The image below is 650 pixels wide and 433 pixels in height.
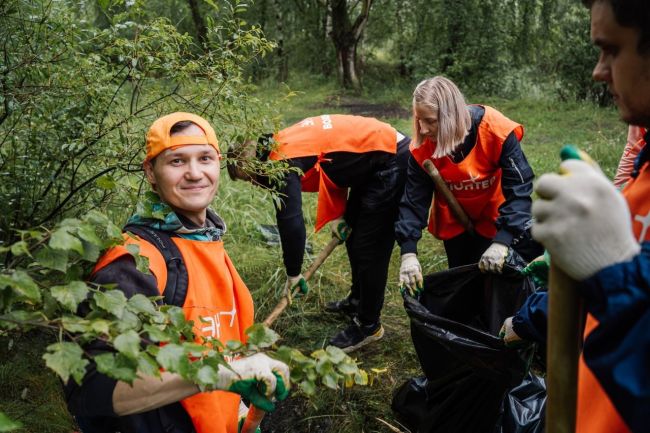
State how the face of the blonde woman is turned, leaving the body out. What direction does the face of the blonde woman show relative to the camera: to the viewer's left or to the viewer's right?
to the viewer's left

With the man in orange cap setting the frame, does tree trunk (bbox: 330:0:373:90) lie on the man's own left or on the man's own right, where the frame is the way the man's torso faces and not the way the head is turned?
on the man's own left

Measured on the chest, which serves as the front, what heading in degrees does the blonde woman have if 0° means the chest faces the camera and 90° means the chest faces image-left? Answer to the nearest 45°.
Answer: approximately 45°

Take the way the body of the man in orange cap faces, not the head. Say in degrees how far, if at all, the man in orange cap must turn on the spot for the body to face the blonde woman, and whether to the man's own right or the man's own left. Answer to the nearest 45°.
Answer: approximately 90° to the man's own left

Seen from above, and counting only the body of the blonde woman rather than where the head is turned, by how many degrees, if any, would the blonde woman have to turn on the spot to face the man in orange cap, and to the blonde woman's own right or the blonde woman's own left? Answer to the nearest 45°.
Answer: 0° — they already face them

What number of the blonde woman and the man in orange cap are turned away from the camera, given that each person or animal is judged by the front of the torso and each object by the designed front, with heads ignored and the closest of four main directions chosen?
0
